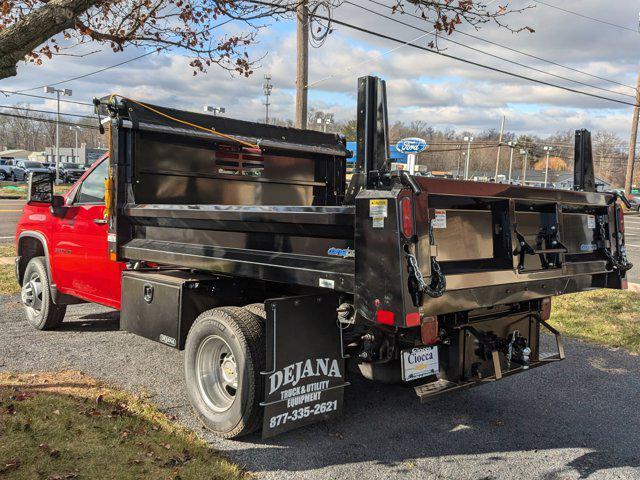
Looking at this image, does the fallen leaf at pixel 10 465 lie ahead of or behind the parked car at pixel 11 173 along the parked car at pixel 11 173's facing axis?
ahead

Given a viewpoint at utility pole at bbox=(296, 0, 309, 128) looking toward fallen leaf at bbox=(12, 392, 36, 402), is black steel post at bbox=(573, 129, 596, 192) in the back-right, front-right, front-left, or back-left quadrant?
front-left

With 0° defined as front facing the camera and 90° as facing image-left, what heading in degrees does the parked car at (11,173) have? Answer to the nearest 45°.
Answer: approximately 315°

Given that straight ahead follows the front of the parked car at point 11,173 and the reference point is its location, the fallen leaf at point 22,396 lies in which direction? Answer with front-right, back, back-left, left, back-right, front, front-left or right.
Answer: front-right
